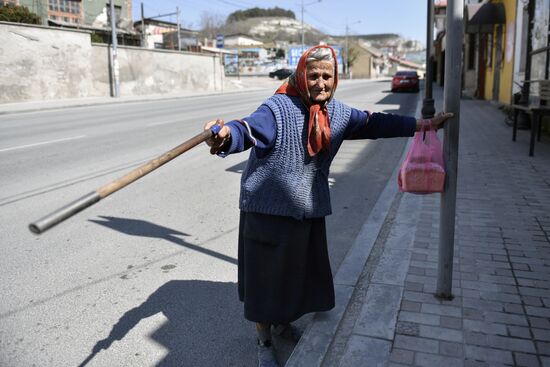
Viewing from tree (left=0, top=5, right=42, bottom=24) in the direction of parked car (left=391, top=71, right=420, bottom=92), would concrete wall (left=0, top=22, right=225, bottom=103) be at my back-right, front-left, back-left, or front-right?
front-right

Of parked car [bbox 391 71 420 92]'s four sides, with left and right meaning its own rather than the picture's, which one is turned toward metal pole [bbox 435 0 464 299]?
back

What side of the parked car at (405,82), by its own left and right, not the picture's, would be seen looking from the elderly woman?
back

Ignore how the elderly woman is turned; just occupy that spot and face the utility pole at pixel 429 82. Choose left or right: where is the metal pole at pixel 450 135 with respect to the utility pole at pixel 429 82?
right

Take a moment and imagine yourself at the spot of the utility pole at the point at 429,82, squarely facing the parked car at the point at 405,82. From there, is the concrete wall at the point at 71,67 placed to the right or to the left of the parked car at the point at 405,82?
left

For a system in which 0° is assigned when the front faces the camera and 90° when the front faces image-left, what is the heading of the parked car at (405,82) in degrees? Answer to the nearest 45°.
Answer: approximately 180°

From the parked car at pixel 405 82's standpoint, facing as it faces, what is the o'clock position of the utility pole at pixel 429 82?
The utility pole is roughly at 6 o'clock from the parked car.

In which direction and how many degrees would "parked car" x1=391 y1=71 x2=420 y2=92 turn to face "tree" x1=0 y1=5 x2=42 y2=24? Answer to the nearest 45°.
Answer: approximately 135° to its left

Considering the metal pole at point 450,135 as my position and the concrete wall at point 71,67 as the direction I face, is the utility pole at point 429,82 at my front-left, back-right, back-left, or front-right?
front-right

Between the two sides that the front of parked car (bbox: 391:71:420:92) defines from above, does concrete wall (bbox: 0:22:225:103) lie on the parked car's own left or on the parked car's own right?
on the parked car's own left

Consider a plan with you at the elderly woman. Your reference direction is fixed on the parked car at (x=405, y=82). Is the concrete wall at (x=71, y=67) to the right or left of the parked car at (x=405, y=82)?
left
